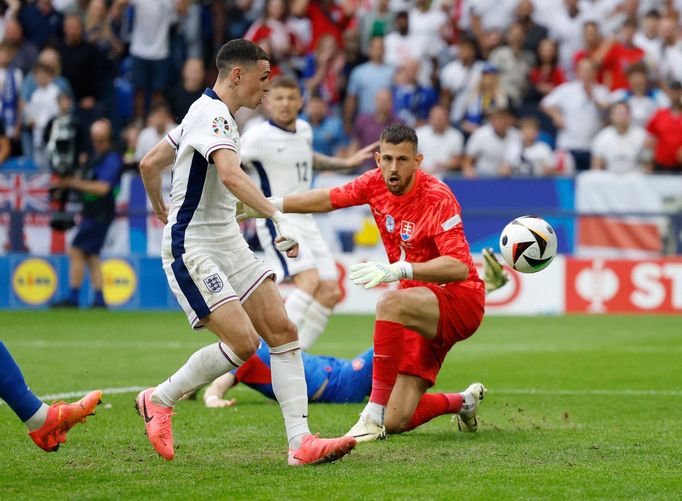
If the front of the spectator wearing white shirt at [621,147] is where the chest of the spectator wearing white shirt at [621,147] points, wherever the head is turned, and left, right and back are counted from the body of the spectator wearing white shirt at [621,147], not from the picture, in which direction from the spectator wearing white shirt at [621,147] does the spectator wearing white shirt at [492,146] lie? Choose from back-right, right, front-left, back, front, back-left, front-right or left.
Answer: right

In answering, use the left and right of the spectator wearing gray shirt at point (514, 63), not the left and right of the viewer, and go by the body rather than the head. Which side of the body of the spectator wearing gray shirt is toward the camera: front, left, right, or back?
front

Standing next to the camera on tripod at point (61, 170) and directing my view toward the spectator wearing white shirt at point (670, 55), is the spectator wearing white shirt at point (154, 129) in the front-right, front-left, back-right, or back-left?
front-left

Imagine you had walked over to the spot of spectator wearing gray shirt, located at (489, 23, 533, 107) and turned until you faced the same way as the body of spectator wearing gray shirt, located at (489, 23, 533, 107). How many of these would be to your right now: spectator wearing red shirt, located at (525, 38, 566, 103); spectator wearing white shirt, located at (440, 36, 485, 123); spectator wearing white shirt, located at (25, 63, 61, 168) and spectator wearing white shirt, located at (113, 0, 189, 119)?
3

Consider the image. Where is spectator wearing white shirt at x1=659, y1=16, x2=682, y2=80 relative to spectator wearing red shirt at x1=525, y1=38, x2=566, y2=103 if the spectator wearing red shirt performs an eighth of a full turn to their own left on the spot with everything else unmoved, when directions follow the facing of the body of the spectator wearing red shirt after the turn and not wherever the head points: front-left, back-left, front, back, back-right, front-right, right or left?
front-left

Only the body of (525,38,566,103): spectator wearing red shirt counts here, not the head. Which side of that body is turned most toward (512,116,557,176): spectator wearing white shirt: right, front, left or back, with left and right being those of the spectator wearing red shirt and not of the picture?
front

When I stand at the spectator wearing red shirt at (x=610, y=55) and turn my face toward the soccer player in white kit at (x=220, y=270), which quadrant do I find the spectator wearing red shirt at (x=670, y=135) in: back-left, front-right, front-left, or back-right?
front-left

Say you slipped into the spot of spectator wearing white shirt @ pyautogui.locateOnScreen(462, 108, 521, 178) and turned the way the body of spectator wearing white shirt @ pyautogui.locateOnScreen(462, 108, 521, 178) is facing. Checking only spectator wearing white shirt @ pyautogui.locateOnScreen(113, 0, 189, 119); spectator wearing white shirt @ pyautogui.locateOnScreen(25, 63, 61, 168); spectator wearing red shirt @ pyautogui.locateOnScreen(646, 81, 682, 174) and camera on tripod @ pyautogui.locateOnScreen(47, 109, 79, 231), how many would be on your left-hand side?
1

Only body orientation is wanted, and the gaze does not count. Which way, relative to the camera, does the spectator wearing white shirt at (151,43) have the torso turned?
toward the camera

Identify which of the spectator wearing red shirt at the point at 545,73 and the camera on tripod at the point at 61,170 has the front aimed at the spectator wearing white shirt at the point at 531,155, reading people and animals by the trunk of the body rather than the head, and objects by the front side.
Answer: the spectator wearing red shirt

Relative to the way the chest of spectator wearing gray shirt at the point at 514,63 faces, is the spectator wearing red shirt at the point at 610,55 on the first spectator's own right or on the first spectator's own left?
on the first spectator's own left

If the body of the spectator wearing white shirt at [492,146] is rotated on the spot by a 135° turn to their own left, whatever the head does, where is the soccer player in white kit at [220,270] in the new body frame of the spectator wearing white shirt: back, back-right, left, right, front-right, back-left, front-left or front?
back-right

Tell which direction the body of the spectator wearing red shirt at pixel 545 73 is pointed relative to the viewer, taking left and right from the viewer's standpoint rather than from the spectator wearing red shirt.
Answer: facing the viewer
